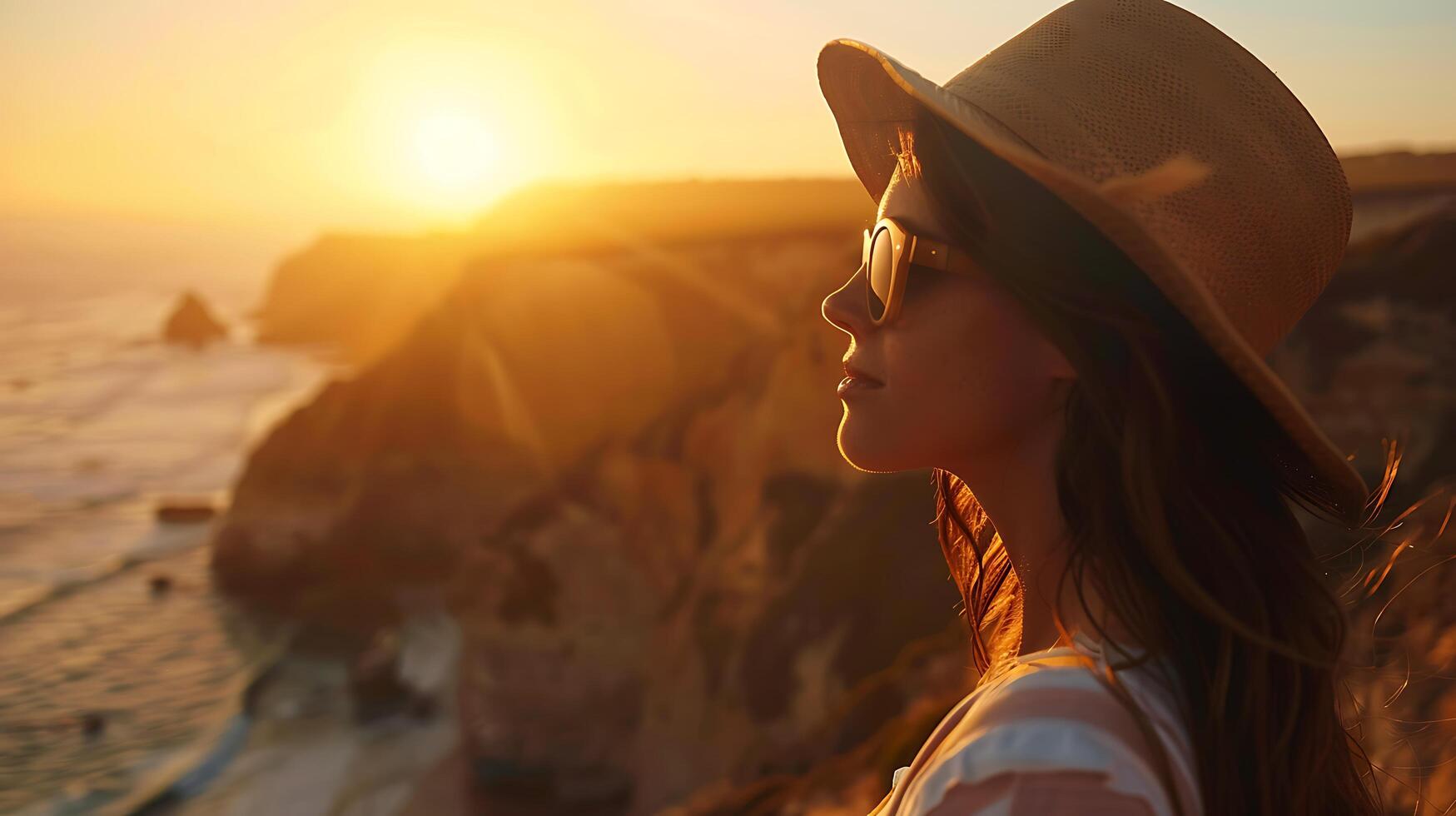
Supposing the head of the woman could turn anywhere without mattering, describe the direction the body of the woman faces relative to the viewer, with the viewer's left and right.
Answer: facing to the left of the viewer

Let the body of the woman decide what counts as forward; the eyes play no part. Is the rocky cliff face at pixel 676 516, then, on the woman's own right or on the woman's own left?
on the woman's own right

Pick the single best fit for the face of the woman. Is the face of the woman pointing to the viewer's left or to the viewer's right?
to the viewer's left
